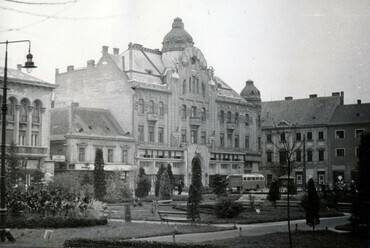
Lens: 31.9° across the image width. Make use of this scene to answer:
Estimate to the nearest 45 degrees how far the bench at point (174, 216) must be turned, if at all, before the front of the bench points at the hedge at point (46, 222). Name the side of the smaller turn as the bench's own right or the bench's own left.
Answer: approximately 45° to the bench's own right

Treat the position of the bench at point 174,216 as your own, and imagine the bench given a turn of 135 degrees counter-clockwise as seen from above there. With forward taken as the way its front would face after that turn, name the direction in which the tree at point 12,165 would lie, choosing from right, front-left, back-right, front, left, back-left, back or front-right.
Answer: left

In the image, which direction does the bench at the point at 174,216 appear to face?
toward the camera

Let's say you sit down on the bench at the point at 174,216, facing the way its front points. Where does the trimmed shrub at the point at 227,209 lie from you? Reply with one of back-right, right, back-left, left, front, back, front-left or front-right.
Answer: back-left

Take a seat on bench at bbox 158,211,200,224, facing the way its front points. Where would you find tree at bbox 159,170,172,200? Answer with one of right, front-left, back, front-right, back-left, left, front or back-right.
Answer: back
